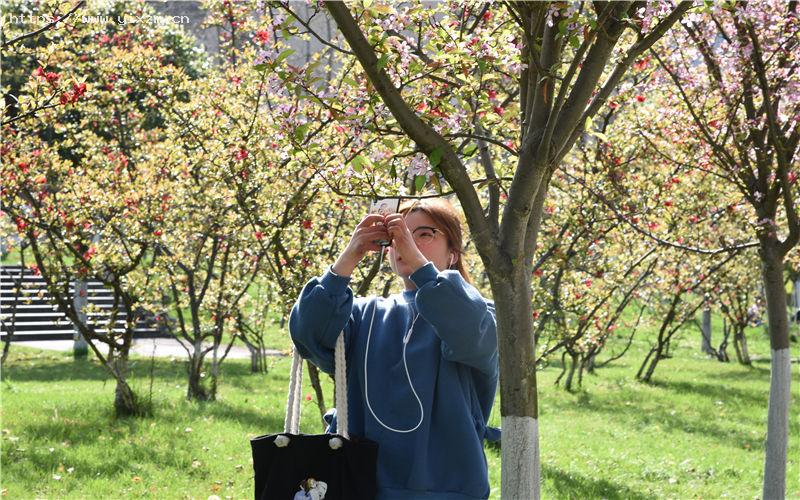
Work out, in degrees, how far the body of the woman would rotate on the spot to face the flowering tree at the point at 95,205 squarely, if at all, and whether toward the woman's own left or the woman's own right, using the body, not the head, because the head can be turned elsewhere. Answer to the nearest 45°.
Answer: approximately 90° to the woman's own right

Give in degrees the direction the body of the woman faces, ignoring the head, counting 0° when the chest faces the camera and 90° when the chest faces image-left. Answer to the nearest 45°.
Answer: approximately 45°

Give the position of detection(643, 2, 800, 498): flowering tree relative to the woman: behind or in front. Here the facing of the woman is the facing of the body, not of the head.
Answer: behind
